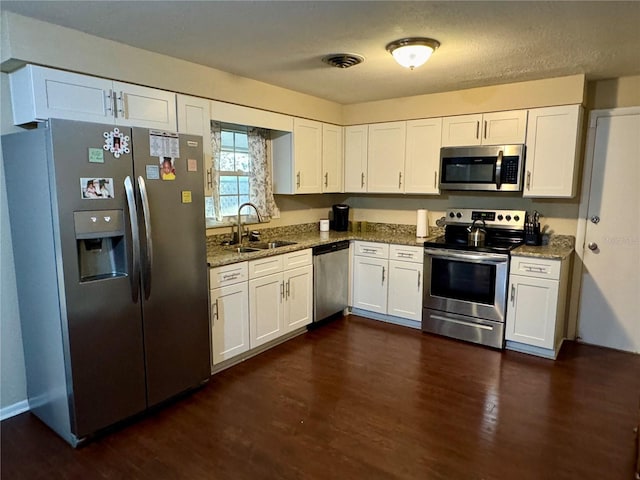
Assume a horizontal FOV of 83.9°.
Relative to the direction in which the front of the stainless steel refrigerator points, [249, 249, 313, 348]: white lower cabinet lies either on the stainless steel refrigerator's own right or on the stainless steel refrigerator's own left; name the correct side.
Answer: on the stainless steel refrigerator's own left

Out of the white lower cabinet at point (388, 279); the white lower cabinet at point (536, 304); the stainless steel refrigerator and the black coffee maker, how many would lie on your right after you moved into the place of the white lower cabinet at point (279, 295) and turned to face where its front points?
1

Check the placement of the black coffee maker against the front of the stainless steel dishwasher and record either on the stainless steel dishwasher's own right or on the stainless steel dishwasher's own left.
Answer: on the stainless steel dishwasher's own left

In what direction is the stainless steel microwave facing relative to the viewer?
toward the camera

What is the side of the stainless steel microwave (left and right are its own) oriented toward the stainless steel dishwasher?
right

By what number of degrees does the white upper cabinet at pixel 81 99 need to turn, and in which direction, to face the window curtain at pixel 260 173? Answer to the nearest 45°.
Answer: approximately 90° to its left

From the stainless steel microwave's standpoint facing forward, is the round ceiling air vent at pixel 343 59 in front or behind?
in front

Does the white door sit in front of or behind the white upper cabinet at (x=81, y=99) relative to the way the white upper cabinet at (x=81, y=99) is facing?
in front

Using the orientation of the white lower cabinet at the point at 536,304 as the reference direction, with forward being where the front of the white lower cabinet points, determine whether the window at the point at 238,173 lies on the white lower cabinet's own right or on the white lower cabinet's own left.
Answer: on the white lower cabinet's own right

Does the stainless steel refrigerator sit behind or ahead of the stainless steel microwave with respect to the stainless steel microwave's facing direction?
ahead

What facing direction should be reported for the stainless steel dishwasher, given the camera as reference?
facing the viewer and to the right of the viewer

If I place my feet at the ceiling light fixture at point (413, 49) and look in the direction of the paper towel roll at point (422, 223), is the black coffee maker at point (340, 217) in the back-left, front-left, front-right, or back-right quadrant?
front-left

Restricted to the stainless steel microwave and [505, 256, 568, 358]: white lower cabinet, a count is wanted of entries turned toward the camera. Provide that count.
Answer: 2
